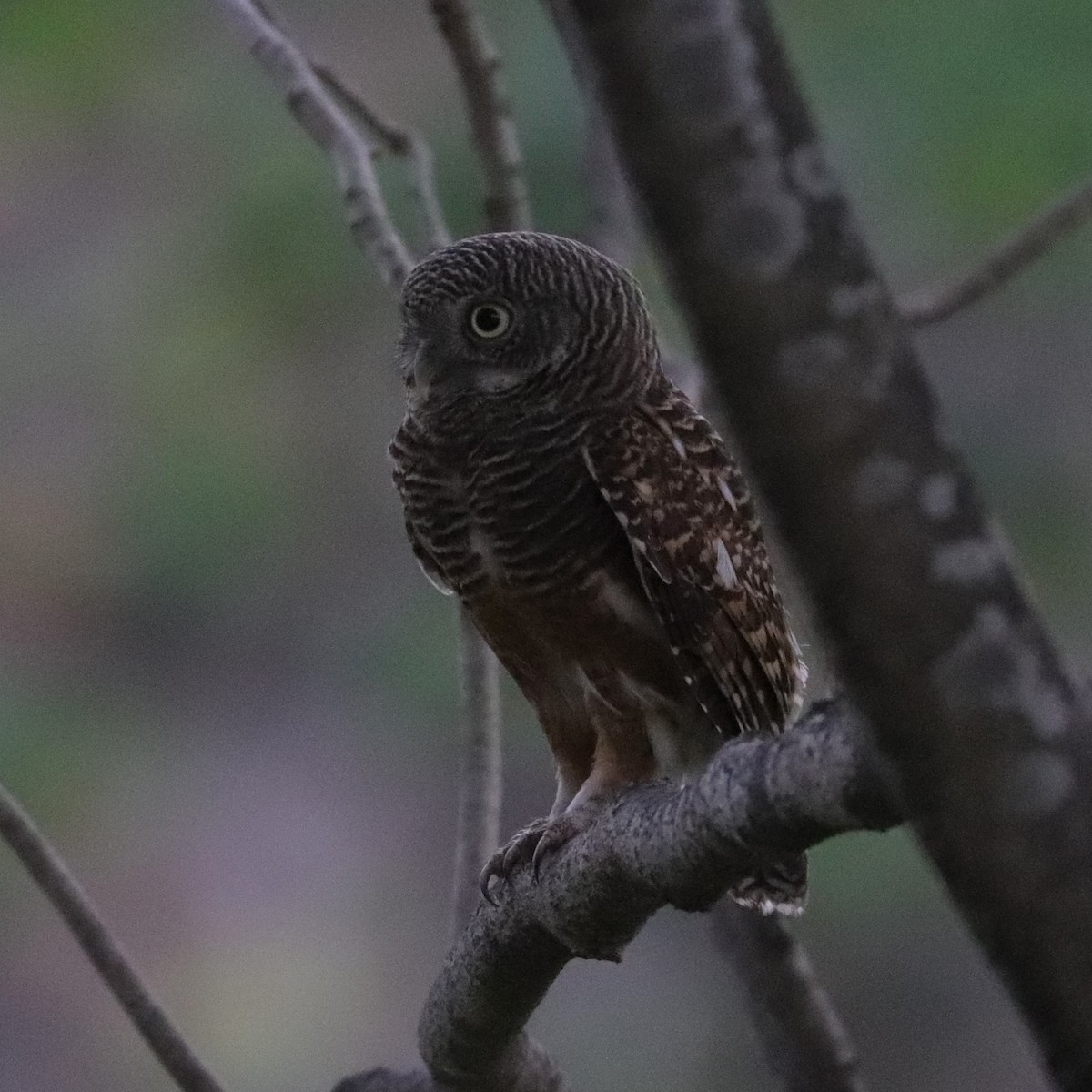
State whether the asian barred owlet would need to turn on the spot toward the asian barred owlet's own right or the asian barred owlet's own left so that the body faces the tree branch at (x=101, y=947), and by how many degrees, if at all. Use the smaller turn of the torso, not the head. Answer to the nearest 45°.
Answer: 0° — it already faces it

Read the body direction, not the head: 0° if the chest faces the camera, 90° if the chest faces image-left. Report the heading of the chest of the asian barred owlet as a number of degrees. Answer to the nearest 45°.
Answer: approximately 45°

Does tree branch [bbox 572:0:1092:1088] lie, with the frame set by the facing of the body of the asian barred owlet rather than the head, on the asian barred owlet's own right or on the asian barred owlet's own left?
on the asian barred owlet's own left
